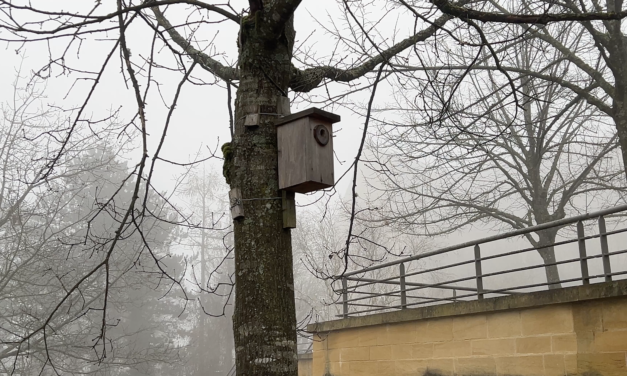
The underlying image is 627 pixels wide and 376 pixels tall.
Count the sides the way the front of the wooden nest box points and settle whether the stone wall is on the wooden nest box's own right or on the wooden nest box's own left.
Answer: on the wooden nest box's own left

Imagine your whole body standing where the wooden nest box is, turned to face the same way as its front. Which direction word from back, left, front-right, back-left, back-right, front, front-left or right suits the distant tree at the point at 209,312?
back-left

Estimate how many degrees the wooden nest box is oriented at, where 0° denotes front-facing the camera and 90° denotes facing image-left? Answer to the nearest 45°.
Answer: approximately 315°
